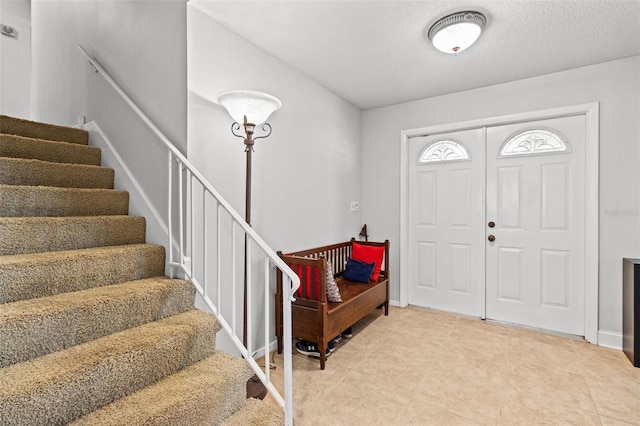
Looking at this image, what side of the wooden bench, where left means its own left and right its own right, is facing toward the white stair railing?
right

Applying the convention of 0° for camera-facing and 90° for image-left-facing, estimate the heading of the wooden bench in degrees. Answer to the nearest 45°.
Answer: approximately 315°

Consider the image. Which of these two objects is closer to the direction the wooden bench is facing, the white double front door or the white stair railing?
the white double front door
